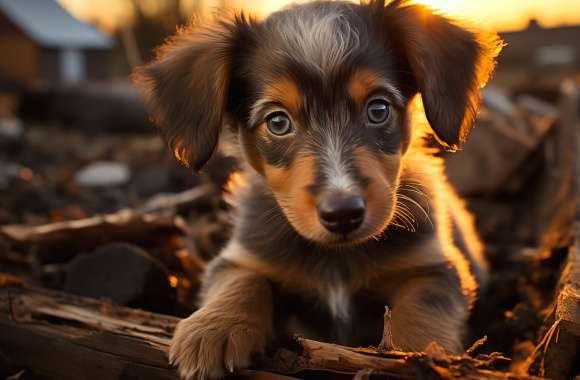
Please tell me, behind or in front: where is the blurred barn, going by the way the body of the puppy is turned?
behind

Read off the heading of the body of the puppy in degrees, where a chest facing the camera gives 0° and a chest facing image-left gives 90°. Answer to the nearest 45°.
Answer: approximately 0°

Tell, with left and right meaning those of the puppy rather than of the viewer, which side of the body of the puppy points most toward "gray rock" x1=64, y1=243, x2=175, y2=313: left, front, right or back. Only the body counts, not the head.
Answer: right

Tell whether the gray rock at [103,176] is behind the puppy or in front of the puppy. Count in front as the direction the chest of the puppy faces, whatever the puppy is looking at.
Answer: behind

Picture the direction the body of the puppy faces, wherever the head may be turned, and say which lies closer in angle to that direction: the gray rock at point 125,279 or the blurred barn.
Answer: the gray rock
